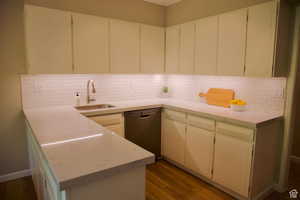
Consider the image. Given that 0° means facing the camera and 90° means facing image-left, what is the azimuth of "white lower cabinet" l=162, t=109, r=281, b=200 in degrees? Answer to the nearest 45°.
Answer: approximately 45°

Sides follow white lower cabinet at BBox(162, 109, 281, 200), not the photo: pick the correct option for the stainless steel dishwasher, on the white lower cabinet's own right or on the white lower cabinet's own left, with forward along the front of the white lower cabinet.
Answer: on the white lower cabinet's own right
